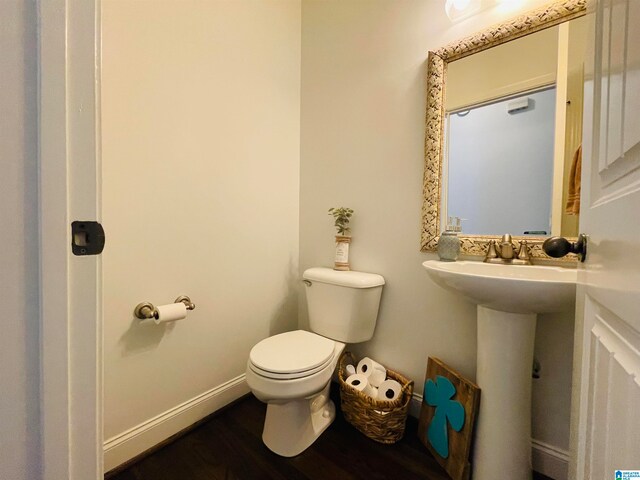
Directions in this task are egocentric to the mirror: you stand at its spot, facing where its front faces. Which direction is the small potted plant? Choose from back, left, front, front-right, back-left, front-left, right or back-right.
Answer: front-right

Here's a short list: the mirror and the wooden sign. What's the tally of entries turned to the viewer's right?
0

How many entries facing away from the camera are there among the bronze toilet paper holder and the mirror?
0

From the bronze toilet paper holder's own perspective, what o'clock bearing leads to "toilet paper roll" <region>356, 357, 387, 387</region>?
The toilet paper roll is roughly at 11 o'clock from the bronze toilet paper holder.

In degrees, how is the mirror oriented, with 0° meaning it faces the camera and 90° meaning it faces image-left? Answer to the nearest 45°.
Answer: approximately 45°

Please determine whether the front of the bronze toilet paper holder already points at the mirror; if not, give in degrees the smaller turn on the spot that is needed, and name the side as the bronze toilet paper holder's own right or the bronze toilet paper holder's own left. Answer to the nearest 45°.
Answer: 0° — it already faces it

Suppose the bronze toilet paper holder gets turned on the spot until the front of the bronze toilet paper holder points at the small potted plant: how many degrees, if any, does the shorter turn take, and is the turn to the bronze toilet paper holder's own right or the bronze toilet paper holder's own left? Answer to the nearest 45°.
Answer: approximately 45° to the bronze toilet paper holder's own left

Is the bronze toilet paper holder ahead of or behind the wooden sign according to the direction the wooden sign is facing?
ahead

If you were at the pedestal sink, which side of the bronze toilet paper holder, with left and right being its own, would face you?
front
